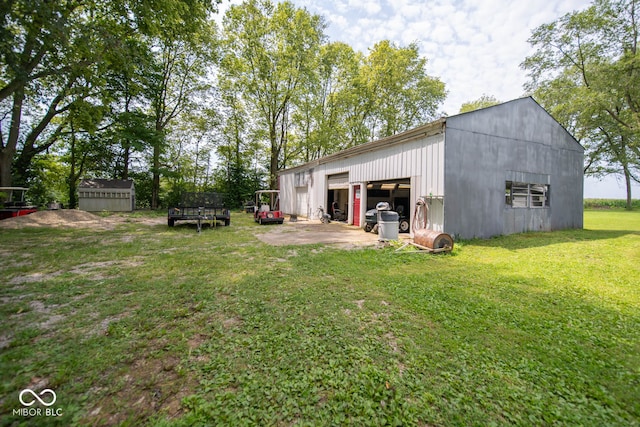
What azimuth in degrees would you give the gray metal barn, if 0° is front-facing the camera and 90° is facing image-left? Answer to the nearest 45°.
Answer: approximately 45°

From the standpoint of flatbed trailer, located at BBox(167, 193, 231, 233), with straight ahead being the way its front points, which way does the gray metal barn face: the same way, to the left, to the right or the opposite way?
to the right

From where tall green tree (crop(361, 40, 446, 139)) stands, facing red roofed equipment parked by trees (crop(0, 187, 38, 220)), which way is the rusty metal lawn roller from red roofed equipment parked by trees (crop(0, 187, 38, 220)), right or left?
left

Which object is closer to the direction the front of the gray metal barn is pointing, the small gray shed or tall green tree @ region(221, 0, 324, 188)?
the small gray shed

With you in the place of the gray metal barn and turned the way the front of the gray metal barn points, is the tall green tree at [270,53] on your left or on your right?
on your right

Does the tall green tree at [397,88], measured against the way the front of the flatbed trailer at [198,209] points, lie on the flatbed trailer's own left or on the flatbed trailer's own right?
on the flatbed trailer's own left

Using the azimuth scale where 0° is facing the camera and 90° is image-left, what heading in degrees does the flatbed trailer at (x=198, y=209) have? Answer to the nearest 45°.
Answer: approximately 0°

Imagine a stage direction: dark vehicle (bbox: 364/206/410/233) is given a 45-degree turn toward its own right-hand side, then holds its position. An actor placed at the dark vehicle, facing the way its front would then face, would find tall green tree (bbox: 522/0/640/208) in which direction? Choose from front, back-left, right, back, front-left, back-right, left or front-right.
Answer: back-right

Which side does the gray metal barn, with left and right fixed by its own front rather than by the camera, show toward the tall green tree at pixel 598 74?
back
